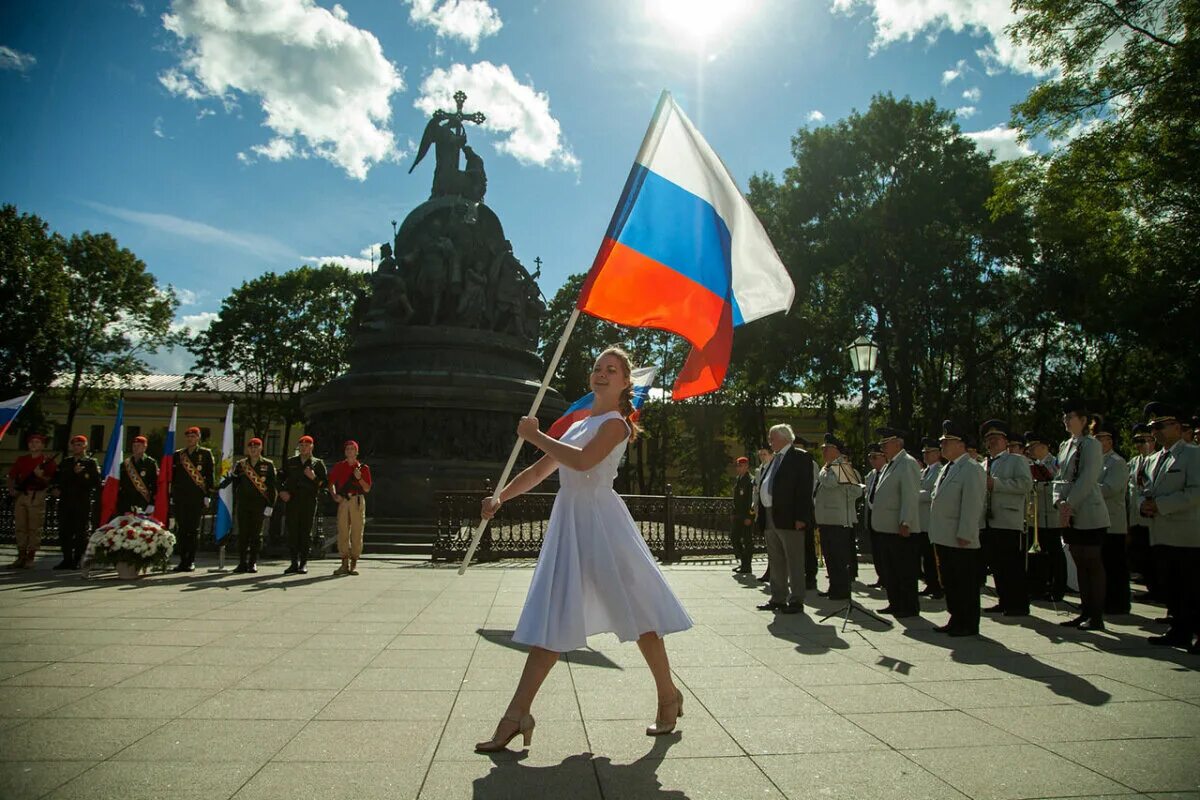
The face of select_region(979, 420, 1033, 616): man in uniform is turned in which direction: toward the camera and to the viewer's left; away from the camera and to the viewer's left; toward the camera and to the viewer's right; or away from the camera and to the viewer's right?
toward the camera and to the viewer's left

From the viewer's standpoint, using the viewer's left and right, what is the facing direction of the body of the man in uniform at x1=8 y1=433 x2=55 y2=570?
facing the viewer

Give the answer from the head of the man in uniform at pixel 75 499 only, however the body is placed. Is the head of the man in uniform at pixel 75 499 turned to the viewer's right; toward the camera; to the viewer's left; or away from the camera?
toward the camera

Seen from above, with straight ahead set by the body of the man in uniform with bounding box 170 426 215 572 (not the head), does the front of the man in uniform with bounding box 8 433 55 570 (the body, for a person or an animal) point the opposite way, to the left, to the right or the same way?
the same way

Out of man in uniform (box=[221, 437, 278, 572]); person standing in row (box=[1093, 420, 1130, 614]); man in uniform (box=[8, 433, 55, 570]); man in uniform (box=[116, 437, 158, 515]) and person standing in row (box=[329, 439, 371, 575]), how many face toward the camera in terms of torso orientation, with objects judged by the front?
4

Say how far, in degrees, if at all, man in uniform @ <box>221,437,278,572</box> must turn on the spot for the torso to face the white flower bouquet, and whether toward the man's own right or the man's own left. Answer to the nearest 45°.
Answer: approximately 45° to the man's own right

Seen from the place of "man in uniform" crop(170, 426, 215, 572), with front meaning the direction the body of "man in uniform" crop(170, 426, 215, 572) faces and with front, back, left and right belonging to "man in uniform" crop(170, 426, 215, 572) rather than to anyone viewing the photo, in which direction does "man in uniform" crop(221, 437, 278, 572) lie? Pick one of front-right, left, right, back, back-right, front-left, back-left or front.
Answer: left

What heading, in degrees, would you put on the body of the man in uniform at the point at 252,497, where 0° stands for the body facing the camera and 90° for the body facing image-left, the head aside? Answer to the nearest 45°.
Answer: approximately 0°

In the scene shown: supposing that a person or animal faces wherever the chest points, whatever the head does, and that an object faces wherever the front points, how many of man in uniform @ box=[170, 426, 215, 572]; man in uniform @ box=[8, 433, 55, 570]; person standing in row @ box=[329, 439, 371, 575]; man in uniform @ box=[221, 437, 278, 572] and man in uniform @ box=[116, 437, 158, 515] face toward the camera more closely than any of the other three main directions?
5

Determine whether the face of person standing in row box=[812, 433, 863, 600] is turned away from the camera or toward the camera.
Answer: toward the camera

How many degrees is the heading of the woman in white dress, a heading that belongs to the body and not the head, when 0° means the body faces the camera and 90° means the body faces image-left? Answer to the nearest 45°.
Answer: approximately 45°

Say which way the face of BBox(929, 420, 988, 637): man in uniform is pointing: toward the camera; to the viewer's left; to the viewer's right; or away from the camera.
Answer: to the viewer's left

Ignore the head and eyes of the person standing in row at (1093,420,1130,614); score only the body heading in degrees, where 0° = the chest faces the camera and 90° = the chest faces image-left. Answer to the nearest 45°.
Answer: approximately 90°

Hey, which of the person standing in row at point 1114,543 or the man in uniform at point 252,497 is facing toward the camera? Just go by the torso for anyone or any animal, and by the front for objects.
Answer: the man in uniform

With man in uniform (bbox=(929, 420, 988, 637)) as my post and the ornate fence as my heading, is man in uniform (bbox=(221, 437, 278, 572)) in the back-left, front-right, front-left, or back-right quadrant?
front-left

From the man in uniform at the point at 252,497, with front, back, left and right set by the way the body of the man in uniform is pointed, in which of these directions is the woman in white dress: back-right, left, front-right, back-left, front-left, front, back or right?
front

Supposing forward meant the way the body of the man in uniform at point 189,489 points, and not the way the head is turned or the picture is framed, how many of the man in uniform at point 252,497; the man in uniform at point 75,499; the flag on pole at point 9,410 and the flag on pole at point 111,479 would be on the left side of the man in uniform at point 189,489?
1

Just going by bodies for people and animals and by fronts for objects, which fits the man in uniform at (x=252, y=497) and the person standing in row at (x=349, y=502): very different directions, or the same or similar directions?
same or similar directions

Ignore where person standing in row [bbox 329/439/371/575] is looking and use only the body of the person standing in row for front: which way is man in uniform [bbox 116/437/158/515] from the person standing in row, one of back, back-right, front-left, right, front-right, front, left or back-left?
right

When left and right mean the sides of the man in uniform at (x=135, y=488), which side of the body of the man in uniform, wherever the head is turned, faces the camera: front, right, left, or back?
front

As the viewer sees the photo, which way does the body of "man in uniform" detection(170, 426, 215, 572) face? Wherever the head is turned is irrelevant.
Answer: toward the camera
